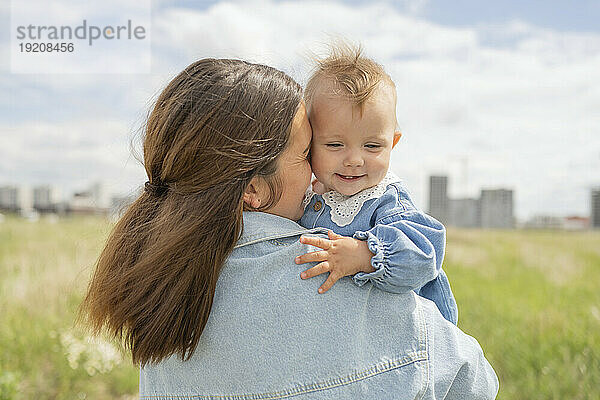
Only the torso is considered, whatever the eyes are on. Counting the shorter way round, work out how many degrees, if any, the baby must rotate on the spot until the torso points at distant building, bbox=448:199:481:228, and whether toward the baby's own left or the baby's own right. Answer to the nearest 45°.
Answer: approximately 135° to the baby's own right

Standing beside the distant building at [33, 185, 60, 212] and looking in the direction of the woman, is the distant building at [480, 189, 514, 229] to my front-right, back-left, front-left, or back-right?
front-left

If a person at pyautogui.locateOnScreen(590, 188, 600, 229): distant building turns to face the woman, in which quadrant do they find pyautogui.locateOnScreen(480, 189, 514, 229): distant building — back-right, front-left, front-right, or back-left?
front-right

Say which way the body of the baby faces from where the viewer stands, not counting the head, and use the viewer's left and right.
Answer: facing the viewer and to the left of the viewer

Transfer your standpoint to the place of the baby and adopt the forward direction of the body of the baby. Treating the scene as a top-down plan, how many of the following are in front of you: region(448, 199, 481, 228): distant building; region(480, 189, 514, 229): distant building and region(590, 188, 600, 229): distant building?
0

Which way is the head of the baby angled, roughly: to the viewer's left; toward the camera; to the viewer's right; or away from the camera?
toward the camera

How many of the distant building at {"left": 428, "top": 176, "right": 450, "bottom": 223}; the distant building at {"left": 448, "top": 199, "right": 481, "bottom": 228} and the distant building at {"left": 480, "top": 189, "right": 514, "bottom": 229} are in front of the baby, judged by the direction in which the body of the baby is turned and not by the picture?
0

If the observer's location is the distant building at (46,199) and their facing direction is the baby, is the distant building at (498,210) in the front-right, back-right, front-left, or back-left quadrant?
front-left

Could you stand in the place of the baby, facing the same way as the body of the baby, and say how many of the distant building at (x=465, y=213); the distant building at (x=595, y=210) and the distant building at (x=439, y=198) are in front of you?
0

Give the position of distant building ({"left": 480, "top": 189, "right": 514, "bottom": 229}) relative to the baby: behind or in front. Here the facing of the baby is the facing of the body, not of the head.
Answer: behind

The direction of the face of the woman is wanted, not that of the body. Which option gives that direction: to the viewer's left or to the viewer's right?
to the viewer's right

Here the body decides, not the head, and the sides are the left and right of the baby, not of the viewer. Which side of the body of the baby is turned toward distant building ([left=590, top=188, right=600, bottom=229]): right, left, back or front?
back

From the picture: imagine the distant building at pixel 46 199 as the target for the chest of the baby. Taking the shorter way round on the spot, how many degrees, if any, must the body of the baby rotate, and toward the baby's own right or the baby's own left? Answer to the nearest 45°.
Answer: approximately 90° to the baby's own right
